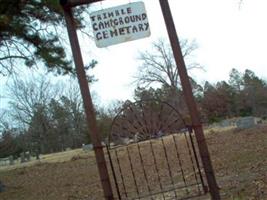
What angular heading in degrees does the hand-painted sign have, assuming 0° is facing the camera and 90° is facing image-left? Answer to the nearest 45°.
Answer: approximately 0°
